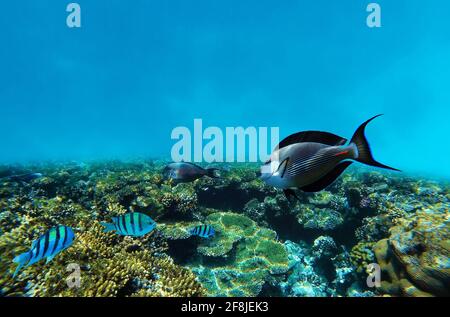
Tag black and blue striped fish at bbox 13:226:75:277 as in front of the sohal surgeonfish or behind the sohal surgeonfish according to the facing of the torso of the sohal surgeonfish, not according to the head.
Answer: in front

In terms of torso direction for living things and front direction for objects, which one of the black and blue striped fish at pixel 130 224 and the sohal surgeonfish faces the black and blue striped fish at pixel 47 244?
the sohal surgeonfish

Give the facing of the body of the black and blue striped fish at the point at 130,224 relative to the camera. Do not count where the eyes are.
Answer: to the viewer's right

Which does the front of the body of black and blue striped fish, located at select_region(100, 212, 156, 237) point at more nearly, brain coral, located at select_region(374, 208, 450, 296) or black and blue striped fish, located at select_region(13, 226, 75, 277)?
the brain coral

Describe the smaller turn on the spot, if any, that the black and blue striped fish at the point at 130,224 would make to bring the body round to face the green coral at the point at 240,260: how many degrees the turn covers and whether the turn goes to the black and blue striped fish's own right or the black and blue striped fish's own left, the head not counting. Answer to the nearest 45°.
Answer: approximately 45° to the black and blue striped fish's own left

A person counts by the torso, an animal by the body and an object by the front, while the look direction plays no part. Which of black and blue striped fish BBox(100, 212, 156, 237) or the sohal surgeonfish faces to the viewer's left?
the sohal surgeonfish

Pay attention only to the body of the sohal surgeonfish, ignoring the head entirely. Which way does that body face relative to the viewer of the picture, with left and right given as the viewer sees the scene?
facing to the left of the viewer

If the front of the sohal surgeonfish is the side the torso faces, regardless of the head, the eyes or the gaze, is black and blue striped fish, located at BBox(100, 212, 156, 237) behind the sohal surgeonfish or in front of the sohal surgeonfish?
in front

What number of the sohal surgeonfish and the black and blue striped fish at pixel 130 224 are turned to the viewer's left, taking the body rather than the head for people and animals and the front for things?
1

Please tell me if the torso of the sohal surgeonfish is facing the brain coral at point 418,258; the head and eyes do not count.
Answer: no

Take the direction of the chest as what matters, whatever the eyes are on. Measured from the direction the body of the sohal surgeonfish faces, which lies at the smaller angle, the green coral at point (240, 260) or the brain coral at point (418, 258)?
the green coral

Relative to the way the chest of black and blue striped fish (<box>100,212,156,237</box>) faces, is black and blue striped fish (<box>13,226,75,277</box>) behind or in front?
behind

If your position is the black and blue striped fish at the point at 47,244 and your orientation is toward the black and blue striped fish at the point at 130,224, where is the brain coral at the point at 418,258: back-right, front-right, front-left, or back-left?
front-right
